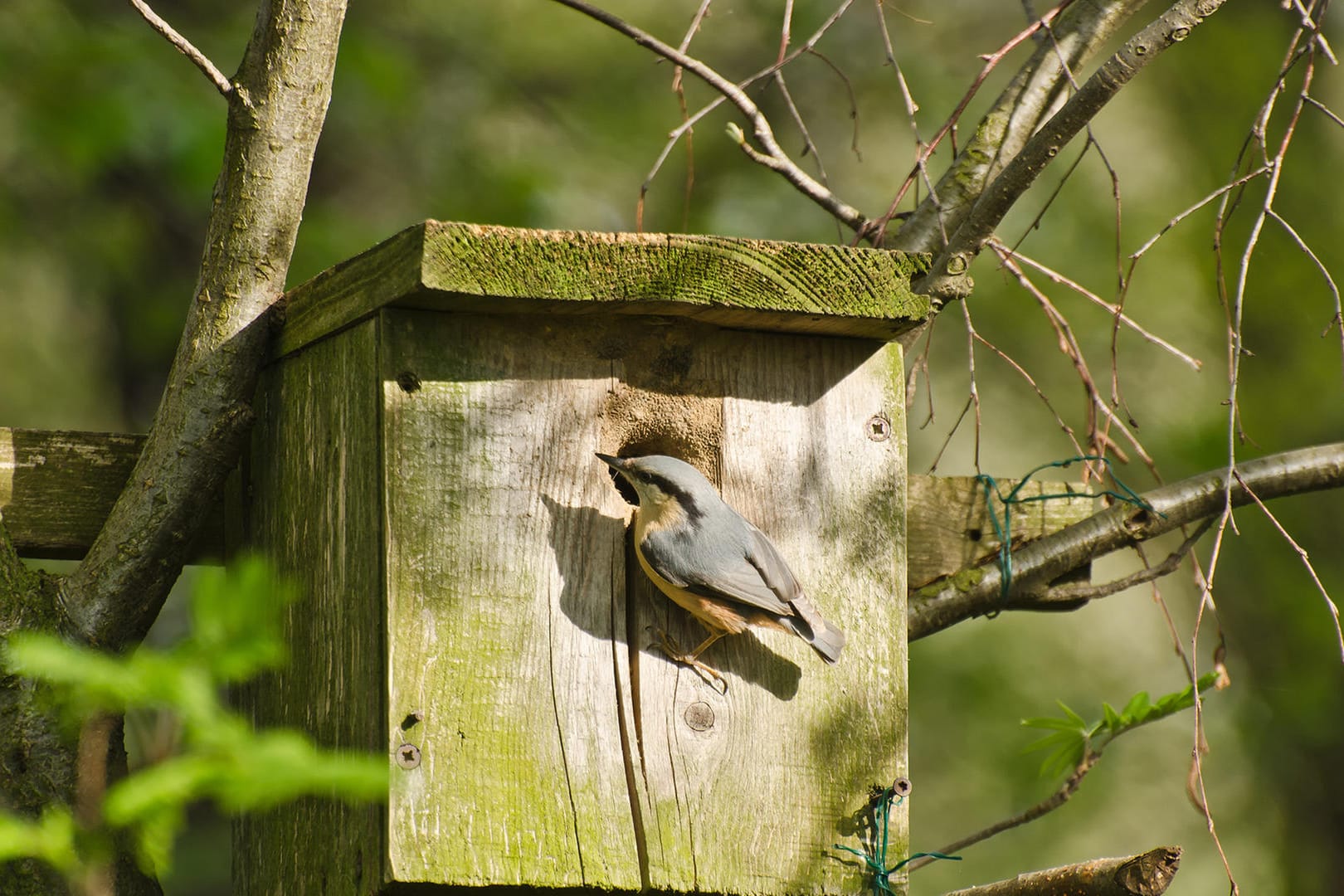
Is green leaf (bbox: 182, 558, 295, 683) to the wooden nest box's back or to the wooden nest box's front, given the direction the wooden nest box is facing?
to the front

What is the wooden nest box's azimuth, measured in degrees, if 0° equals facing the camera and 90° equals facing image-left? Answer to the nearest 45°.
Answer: approximately 0°

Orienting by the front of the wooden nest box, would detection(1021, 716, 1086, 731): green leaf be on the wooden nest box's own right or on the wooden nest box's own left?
on the wooden nest box's own left

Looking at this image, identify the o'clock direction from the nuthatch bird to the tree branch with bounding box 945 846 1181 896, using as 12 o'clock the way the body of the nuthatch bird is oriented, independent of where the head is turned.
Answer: The tree branch is roughly at 6 o'clock from the nuthatch bird.

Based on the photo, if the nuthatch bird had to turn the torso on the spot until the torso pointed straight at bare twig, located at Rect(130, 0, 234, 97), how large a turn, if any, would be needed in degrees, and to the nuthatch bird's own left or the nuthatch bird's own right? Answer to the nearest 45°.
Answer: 0° — it already faces it

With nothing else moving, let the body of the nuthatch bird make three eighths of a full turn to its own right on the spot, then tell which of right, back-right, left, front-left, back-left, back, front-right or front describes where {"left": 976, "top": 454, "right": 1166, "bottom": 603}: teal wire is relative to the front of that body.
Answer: front

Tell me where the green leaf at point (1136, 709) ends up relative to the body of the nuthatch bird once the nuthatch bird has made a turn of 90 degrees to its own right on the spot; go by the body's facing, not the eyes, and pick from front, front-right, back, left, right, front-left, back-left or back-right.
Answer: front-right

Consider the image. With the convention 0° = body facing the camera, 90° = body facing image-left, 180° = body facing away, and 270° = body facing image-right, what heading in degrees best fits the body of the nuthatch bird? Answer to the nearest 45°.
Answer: approximately 90°

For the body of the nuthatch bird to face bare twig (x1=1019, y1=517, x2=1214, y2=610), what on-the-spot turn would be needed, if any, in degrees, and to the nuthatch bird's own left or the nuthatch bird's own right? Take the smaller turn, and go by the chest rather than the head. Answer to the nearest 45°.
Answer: approximately 135° to the nuthatch bird's own right

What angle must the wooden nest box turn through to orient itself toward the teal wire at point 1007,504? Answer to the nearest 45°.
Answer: approximately 135° to its left

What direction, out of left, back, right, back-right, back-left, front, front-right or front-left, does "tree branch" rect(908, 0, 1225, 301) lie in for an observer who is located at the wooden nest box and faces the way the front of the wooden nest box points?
left
